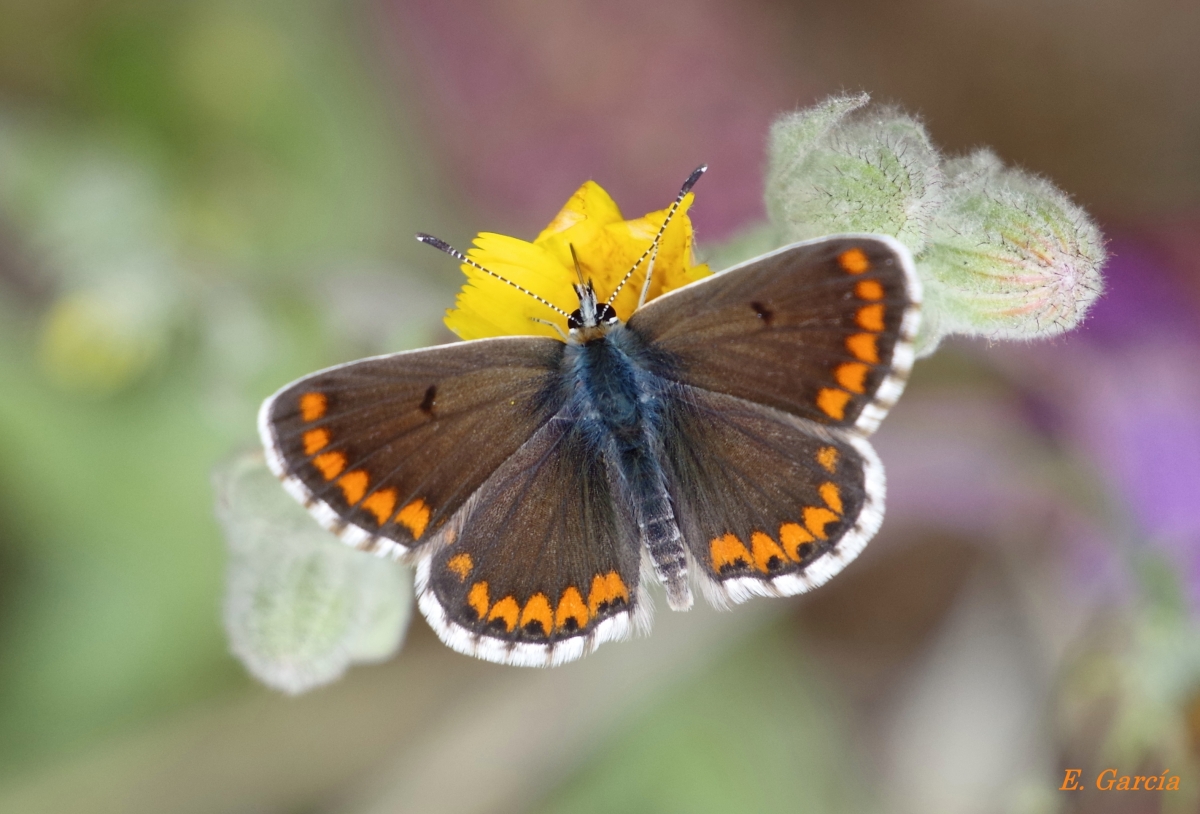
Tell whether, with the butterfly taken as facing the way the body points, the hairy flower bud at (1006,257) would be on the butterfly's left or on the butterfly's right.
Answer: on the butterfly's right

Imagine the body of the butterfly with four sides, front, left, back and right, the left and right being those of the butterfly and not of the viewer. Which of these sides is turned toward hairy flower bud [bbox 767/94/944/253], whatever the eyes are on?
right

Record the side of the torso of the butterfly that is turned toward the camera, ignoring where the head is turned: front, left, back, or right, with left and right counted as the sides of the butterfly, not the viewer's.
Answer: back
